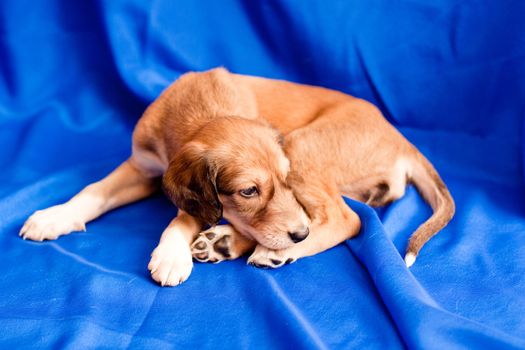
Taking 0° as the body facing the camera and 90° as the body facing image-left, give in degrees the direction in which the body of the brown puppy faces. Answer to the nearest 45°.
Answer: approximately 45°
